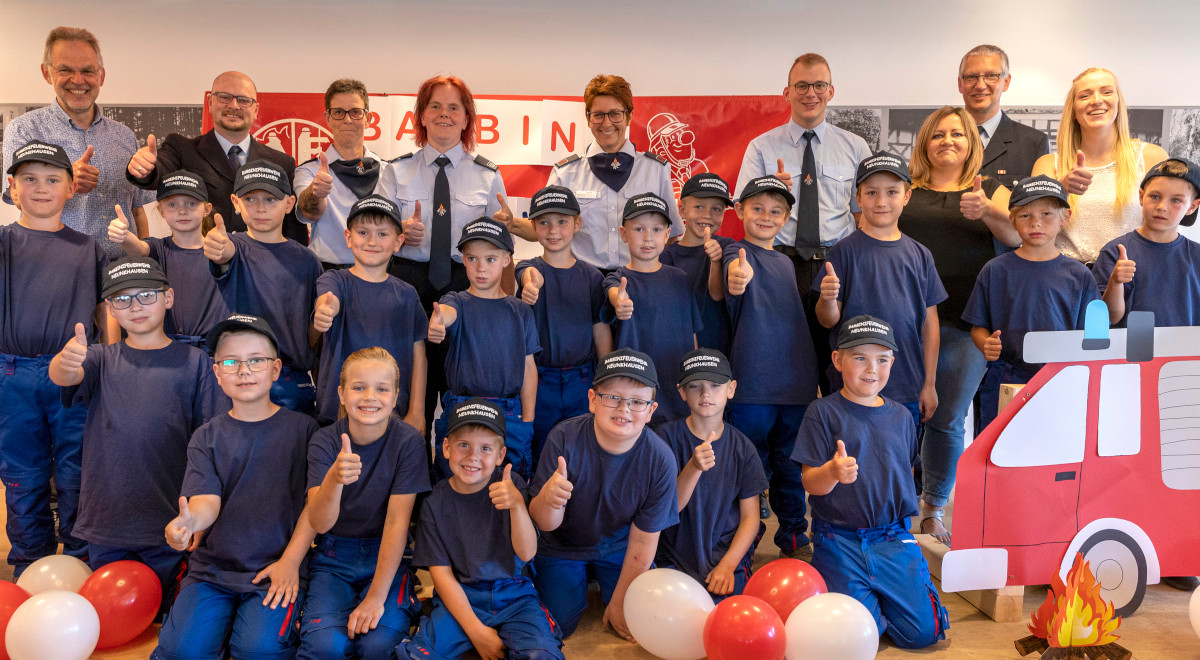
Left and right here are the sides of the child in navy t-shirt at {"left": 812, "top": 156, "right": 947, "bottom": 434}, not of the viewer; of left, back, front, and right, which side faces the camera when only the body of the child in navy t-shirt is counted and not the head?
front

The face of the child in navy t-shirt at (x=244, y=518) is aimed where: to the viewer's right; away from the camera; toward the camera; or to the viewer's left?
toward the camera

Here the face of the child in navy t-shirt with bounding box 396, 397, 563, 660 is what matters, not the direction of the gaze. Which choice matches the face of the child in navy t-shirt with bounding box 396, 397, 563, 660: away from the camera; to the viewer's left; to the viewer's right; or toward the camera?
toward the camera

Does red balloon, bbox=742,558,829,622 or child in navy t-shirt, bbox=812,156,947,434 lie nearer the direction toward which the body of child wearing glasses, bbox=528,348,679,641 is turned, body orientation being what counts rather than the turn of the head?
the red balloon

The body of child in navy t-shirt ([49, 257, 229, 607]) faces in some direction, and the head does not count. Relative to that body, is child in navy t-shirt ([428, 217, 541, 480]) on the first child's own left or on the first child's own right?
on the first child's own left

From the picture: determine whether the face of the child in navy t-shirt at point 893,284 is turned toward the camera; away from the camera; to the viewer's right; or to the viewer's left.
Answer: toward the camera

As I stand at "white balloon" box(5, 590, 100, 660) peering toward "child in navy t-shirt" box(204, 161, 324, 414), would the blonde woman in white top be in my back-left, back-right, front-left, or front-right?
front-right

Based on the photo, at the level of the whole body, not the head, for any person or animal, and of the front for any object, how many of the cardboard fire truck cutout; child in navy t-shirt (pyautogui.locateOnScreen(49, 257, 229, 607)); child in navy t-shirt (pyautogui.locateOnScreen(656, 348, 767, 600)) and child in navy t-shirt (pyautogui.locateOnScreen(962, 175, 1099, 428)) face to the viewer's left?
1

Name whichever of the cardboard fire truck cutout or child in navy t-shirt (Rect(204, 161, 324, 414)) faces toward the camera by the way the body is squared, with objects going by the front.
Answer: the child in navy t-shirt

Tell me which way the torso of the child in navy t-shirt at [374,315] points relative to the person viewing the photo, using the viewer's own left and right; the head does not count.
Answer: facing the viewer

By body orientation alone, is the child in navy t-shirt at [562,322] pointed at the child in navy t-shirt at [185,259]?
no

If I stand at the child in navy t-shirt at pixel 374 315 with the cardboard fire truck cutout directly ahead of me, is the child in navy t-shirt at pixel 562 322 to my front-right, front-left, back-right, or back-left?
front-left

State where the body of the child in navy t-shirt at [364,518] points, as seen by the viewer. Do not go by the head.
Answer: toward the camera

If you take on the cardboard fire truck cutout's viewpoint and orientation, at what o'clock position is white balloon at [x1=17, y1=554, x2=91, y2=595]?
The white balloon is roughly at 11 o'clock from the cardboard fire truck cutout.

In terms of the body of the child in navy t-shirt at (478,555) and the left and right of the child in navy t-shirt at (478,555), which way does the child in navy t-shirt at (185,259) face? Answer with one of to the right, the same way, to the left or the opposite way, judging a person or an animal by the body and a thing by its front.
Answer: the same way

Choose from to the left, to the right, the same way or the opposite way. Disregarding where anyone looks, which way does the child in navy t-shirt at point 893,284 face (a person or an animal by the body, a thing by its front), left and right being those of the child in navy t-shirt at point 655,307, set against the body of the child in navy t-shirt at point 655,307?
the same way

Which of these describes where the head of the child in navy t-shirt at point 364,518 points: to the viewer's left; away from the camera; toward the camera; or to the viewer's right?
toward the camera
